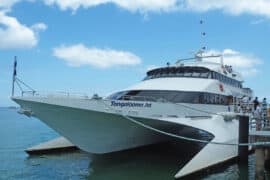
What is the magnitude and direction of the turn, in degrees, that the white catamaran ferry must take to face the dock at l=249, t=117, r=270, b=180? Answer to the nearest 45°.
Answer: approximately 135° to its left

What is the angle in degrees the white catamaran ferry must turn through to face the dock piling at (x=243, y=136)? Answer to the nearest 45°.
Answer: approximately 135° to its left

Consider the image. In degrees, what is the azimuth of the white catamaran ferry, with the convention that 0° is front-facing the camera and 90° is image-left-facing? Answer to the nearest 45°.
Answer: approximately 45°
